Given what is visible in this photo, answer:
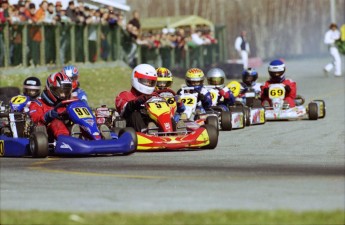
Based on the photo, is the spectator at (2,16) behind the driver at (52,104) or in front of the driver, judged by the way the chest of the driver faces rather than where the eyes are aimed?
behind

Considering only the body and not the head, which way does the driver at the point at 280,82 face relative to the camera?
toward the camera

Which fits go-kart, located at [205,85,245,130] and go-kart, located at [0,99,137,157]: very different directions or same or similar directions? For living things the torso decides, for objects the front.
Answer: same or similar directions

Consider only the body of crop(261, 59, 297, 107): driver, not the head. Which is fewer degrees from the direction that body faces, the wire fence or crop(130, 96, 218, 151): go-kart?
the go-kart

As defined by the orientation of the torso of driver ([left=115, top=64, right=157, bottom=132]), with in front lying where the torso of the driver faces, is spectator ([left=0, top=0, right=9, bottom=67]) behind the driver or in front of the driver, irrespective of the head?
behind

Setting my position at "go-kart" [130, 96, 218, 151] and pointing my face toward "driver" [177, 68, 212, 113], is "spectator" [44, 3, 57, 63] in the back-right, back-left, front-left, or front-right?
front-left

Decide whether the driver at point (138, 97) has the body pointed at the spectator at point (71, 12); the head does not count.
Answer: no

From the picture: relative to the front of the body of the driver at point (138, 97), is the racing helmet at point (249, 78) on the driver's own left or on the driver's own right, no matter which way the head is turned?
on the driver's own left

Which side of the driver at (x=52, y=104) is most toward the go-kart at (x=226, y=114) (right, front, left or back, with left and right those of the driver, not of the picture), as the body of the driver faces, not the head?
left

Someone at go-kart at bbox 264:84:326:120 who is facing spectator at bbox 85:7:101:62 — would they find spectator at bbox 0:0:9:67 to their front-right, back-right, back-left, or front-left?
front-left

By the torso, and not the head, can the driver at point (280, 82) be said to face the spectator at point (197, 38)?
no

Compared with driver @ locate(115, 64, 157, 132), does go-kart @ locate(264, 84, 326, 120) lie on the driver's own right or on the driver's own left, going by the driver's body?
on the driver's own left

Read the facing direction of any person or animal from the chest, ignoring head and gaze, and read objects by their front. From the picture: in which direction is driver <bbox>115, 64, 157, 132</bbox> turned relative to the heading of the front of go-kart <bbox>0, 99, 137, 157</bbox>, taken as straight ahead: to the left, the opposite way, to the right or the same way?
the same way

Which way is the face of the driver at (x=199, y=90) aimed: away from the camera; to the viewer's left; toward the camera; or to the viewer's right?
toward the camera

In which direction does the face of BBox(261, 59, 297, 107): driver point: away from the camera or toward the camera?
toward the camera
